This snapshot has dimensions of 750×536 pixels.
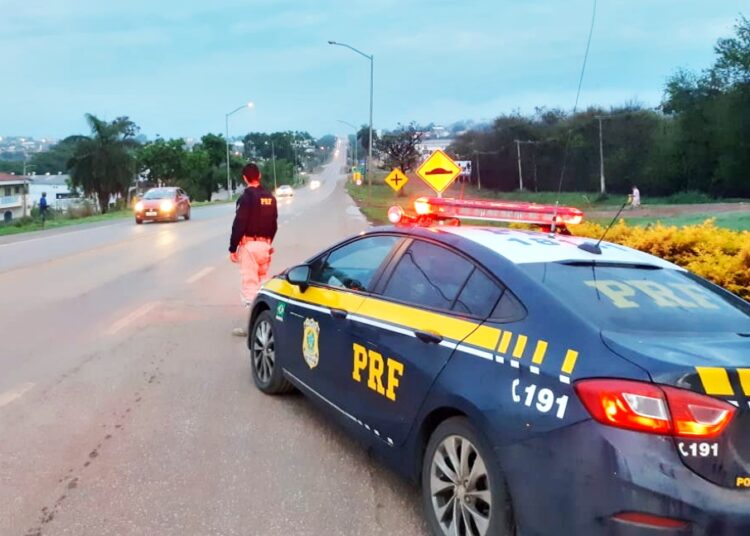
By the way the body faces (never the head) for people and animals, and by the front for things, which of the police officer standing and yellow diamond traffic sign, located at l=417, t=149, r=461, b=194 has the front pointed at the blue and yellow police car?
the yellow diamond traffic sign

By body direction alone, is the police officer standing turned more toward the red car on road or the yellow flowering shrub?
the red car on road

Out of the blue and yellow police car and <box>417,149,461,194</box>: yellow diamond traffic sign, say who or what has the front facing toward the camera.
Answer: the yellow diamond traffic sign

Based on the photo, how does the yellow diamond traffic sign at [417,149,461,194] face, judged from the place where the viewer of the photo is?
facing the viewer

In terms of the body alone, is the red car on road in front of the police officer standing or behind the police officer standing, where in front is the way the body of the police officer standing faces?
in front

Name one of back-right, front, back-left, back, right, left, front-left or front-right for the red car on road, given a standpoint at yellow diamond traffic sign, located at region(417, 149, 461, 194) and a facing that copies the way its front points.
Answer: back-right

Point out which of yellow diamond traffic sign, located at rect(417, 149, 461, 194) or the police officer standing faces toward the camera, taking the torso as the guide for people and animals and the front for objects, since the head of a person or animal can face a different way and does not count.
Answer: the yellow diamond traffic sign

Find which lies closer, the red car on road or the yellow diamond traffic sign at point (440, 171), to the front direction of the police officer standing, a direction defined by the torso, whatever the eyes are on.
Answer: the red car on road

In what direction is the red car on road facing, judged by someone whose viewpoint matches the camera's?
facing the viewer and to the left of the viewer

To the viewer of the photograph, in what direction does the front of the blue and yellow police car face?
facing away from the viewer and to the left of the viewer

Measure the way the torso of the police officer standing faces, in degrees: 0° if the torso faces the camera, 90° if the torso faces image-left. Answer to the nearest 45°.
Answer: approximately 135°

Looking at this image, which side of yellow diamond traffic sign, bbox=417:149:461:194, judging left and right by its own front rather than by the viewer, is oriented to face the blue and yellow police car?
front

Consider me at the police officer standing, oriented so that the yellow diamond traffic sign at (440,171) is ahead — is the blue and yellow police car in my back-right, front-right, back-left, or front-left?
back-right

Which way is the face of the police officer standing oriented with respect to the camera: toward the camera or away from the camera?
away from the camera

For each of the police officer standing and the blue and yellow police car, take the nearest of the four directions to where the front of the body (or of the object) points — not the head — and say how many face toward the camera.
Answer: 0
